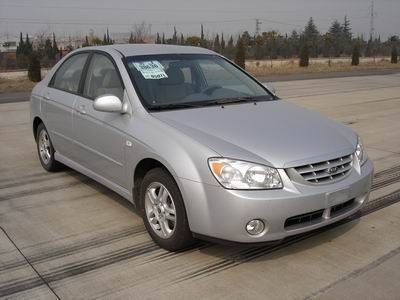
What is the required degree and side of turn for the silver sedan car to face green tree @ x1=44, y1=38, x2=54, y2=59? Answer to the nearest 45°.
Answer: approximately 135° to its left

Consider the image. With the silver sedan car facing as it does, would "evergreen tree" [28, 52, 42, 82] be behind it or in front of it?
behind

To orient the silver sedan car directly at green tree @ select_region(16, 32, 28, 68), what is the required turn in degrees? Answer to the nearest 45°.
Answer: approximately 135° to its left

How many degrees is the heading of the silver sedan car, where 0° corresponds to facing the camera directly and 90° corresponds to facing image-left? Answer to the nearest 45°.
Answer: approximately 315°
